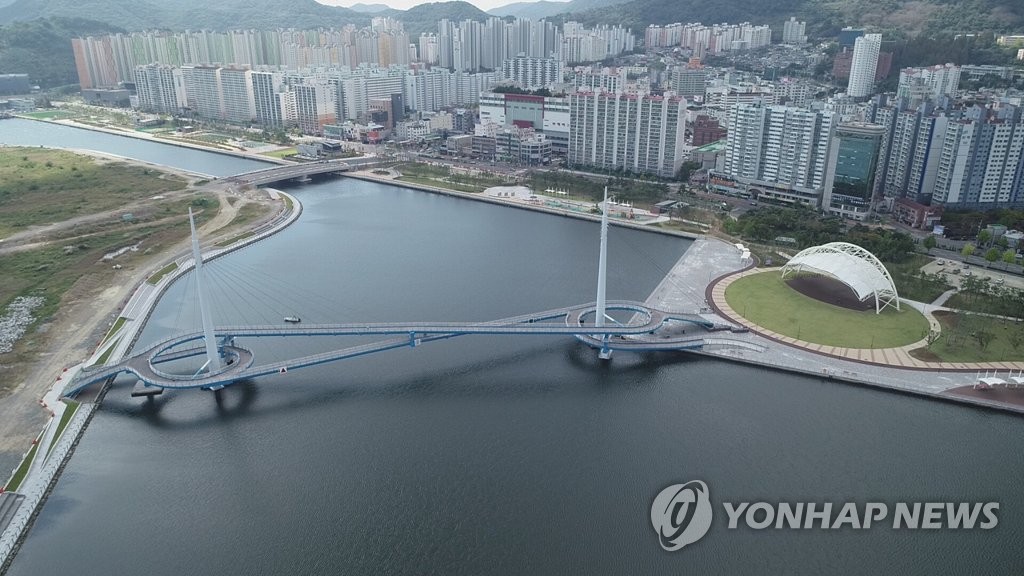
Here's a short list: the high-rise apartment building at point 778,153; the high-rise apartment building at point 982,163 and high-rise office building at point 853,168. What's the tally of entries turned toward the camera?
3

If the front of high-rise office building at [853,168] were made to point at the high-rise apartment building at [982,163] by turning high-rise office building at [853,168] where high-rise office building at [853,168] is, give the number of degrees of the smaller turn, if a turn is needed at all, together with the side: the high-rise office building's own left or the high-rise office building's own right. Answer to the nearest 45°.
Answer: approximately 90° to the high-rise office building's own left

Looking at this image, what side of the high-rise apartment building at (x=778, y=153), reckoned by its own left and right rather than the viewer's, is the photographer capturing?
front

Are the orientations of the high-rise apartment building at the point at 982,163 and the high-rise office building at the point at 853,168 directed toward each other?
no

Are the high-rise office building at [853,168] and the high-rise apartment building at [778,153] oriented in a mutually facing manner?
no

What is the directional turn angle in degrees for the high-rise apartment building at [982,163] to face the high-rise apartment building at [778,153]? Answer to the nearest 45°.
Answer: approximately 90° to its right

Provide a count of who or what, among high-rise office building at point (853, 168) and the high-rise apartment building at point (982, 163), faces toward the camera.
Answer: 2

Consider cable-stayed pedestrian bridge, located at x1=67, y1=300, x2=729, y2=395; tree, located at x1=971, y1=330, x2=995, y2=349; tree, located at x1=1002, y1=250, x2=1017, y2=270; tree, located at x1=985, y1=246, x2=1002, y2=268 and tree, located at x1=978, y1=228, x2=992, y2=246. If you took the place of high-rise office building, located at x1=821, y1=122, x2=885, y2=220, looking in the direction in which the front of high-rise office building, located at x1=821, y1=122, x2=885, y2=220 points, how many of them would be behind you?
0

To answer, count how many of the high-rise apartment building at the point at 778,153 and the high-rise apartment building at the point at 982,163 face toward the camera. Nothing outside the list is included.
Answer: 2

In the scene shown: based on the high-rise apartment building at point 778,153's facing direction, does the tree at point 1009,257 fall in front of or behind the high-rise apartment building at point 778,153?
in front

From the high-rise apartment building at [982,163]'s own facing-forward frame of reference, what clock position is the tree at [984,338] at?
The tree is roughly at 12 o'clock from the high-rise apartment building.

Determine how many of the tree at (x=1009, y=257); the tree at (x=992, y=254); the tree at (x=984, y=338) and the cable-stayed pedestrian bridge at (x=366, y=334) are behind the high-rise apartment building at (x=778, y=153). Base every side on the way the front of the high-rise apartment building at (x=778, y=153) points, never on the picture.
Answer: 0

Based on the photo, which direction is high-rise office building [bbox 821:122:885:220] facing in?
toward the camera

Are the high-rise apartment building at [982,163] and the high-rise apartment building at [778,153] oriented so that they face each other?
no

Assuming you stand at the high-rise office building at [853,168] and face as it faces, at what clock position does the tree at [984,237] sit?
The tree is roughly at 10 o'clock from the high-rise office building.

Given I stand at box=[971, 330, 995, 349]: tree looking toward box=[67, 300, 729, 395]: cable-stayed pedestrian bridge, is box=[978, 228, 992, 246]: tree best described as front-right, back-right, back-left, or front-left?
back-right

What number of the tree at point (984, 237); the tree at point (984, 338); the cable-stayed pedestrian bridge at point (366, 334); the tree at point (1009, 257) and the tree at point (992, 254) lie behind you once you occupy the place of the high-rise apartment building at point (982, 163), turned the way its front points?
0

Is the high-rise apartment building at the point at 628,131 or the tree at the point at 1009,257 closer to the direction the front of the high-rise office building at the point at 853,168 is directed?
the tree

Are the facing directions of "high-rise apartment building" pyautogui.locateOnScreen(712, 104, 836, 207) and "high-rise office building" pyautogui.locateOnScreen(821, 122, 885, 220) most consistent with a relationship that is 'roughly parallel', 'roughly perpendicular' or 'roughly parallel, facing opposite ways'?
roughly parallel

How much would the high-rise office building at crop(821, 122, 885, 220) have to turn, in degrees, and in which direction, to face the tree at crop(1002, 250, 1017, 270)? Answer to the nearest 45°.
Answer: approximately 45° to its left

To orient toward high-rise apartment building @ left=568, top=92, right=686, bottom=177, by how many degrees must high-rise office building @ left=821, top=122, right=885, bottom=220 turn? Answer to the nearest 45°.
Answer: approximately 90° to its right

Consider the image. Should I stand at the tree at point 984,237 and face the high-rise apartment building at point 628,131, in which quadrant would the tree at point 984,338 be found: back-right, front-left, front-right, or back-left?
back-left
